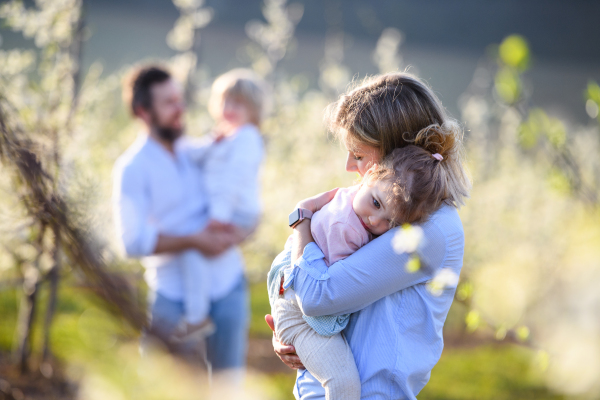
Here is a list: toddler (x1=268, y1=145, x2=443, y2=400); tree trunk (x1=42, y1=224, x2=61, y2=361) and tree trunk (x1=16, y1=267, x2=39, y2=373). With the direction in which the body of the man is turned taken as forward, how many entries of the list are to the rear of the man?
2

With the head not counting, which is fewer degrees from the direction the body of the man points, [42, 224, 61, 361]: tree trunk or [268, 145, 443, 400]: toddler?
the toddler

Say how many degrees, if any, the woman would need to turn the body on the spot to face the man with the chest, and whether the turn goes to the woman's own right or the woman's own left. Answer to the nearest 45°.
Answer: approximately 45° to the woman's own right

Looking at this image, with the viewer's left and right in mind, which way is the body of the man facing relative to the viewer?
facing the viewer and to the right of the viewer

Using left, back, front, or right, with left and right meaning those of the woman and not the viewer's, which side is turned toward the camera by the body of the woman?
left

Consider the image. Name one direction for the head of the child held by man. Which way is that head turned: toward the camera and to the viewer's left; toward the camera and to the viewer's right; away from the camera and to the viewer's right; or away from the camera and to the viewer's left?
toward the camera and to the viewer's left

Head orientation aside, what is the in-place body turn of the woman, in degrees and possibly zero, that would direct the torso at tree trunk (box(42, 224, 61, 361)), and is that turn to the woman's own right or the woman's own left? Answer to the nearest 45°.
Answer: approximately 45° to the woman's own right

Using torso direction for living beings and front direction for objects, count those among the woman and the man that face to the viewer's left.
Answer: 1

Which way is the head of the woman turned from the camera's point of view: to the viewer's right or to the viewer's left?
to the viewer's left

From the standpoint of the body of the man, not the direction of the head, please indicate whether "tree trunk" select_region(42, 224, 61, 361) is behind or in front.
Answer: behind
